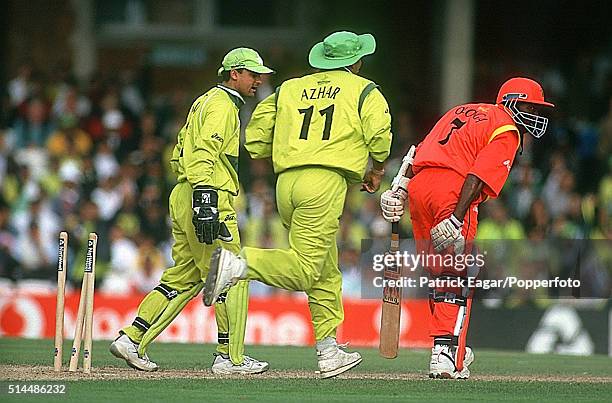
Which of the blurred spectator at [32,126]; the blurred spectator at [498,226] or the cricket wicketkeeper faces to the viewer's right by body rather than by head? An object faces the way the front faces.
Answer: the cricket wicketkeeper

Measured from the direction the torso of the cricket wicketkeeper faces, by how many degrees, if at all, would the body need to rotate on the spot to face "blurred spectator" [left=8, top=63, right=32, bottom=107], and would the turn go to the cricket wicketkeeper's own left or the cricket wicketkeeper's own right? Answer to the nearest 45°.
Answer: approximately 90° to the cricket wicketkeeper's own left

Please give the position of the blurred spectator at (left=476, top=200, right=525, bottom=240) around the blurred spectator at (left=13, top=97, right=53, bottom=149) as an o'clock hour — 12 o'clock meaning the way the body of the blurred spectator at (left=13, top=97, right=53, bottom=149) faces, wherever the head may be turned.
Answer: the blurred spectator at (left=476, top=200, right=525, bottom=240) is roughly at 10 o'clock from the blurred spectator at (left=13, top=97, right=53, bottom=149).

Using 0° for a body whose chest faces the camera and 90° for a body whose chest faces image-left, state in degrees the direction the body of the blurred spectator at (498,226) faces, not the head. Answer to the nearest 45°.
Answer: approximately 0°

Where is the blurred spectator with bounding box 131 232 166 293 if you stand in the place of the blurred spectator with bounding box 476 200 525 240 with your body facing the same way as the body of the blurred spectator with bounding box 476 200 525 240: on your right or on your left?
on your right

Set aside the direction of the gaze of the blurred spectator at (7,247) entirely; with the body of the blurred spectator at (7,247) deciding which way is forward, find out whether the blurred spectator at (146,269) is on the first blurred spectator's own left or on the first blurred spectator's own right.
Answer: on the first blurred spectator's own left

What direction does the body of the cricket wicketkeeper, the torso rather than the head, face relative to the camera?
to the viewer's right
